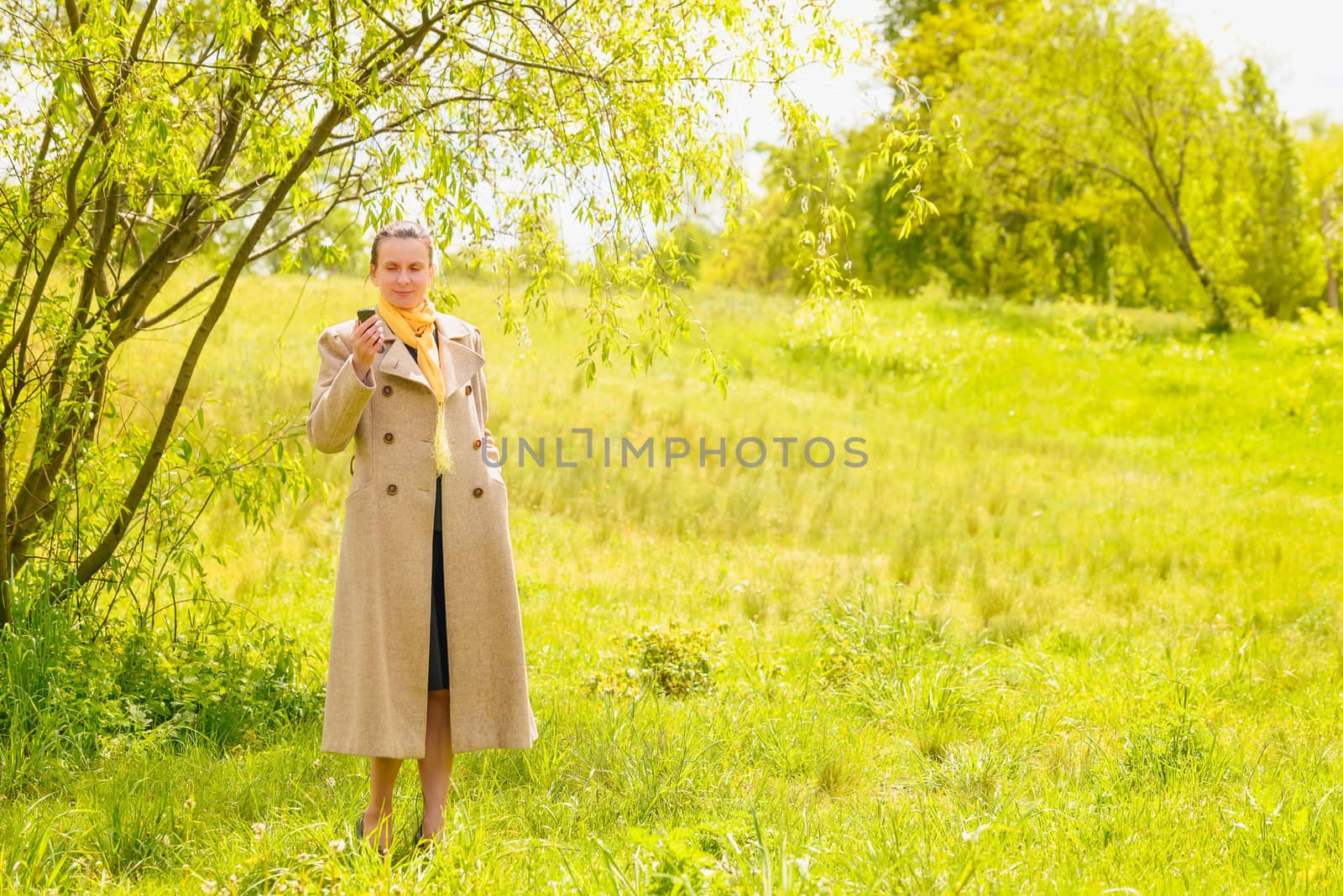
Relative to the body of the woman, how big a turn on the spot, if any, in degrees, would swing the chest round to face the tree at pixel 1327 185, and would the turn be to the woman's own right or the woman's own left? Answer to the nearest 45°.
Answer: approximately 135° to the woman's own left

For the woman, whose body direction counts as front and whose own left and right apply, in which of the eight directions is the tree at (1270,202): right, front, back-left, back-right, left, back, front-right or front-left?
back-left

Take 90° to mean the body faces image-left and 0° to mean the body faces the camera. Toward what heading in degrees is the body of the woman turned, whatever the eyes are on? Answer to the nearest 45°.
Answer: approximately 0°

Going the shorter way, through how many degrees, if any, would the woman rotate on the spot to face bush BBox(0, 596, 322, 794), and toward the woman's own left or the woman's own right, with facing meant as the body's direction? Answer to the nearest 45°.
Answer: approximately 135° to the woman's own right

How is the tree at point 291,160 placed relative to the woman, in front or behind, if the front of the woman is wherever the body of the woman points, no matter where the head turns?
behind
